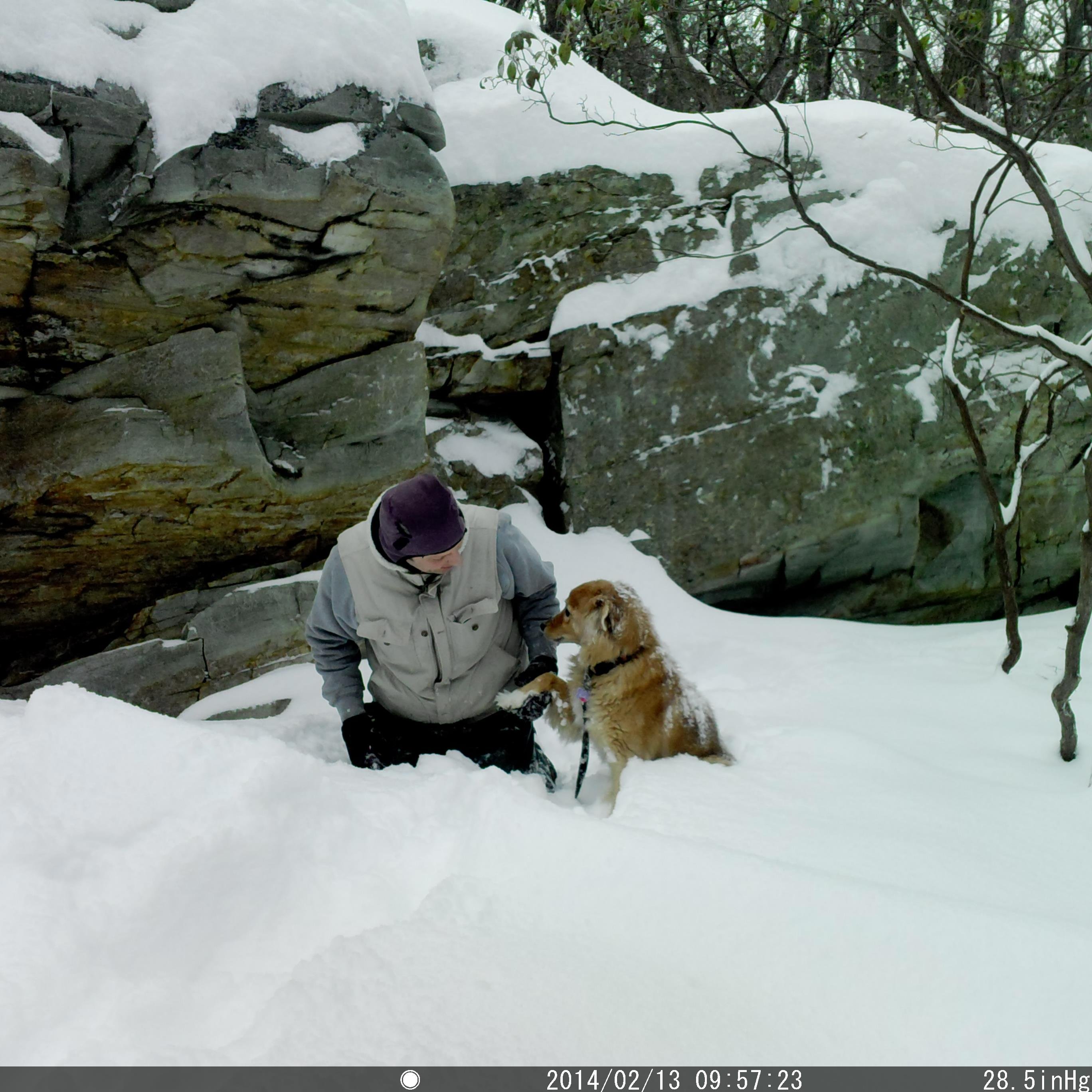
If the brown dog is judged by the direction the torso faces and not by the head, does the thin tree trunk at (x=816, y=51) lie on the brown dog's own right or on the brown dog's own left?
on the brown dog's own right

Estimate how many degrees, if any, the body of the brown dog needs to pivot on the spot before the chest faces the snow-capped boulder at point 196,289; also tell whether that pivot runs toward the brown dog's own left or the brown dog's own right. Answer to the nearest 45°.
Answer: approximately 45° to the brown dog's own right

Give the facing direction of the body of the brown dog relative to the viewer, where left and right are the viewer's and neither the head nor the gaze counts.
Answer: facing to the left of the viewer

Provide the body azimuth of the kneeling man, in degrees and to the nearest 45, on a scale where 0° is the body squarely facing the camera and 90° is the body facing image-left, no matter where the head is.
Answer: approximately 0°

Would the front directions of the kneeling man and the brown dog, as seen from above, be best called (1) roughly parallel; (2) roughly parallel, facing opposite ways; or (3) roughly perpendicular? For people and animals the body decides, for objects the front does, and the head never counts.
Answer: roughly perpendicular
